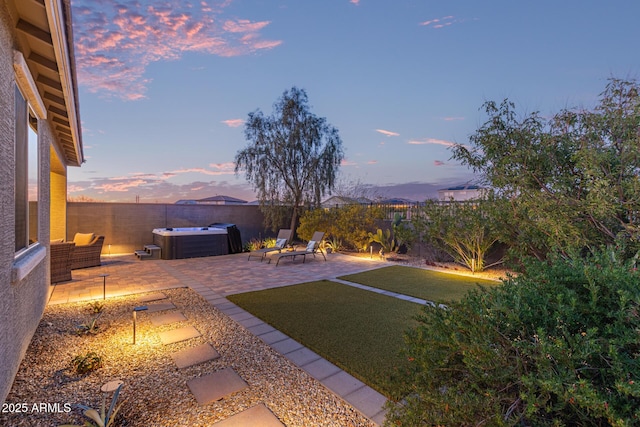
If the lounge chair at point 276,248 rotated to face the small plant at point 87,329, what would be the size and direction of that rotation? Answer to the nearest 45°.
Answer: approximately 45° to its left

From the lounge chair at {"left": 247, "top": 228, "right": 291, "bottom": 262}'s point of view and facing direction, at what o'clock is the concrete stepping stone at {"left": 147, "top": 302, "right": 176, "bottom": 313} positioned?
The concrete stepping stone is roughly at 11 o'clock from the lounge chair.

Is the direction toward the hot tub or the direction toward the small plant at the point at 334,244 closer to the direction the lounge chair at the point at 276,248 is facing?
the hot tub

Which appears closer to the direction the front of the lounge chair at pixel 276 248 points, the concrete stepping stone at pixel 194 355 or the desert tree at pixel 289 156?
the concrete stepping stone

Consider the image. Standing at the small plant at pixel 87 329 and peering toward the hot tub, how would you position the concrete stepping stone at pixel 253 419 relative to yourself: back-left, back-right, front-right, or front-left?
back-right

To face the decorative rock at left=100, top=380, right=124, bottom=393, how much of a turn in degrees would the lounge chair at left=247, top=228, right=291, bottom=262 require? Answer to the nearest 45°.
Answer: approximately 45° to its left

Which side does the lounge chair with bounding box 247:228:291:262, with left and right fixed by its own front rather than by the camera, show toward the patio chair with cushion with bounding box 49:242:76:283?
front

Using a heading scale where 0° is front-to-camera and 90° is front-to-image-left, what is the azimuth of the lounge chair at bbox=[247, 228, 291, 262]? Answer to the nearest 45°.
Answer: approximately 45°

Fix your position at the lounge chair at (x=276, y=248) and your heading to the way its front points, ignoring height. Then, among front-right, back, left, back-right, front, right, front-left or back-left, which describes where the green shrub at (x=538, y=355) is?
front-left

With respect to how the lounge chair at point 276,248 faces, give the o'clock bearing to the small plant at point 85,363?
The small plant is roughly at 11 o'clock from the lounge chair.

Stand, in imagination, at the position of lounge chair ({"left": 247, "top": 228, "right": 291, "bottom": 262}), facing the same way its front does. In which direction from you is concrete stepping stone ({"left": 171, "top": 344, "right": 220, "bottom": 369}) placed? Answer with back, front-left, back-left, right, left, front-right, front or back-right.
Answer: front-left

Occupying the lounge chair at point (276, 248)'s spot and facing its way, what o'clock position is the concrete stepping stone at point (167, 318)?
The concrete stepping stone is roughly at 11 o'clock from the lounge chair.
